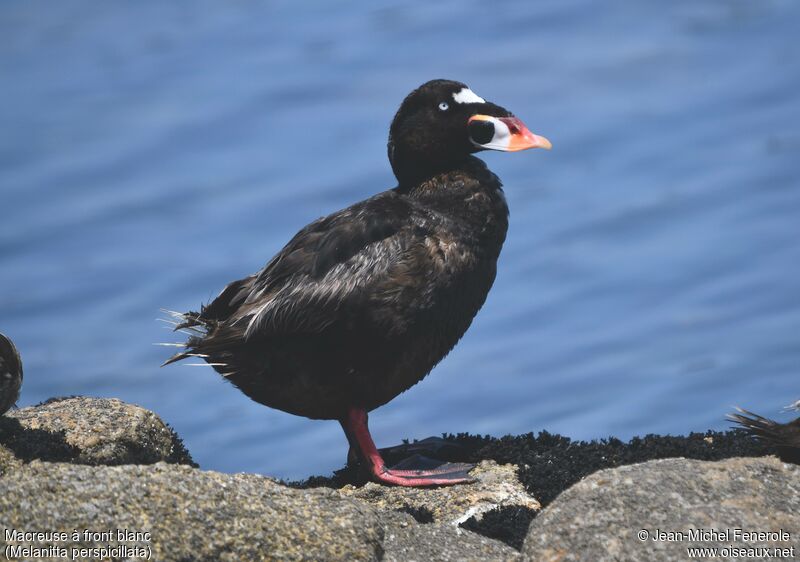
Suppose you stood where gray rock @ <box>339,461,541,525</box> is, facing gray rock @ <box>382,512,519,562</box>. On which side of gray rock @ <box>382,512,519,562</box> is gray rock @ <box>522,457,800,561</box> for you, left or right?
left

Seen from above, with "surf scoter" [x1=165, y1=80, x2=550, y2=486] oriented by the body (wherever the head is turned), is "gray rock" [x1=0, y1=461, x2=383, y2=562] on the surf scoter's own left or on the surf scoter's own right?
on the surf scoter's own right

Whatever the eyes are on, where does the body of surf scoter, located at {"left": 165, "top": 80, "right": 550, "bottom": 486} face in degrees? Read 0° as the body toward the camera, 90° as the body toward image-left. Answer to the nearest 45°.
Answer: approximately 270°

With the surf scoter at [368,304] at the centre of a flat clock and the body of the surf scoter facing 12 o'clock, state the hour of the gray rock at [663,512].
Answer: The gray rock is roughly at 2 o'clock from the surf scoter.

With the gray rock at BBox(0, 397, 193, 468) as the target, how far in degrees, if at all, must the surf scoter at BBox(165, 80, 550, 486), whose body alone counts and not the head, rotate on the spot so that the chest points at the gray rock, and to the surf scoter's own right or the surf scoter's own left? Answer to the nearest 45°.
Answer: approximately 180°
